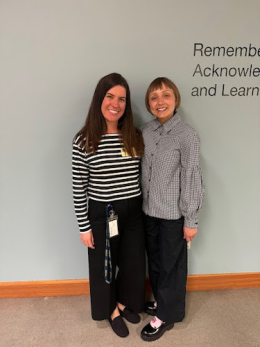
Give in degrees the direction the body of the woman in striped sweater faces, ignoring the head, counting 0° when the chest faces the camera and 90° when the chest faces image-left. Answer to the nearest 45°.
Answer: approximately 315°

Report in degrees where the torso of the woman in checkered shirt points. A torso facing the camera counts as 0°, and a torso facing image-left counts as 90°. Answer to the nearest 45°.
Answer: approximately 45°
